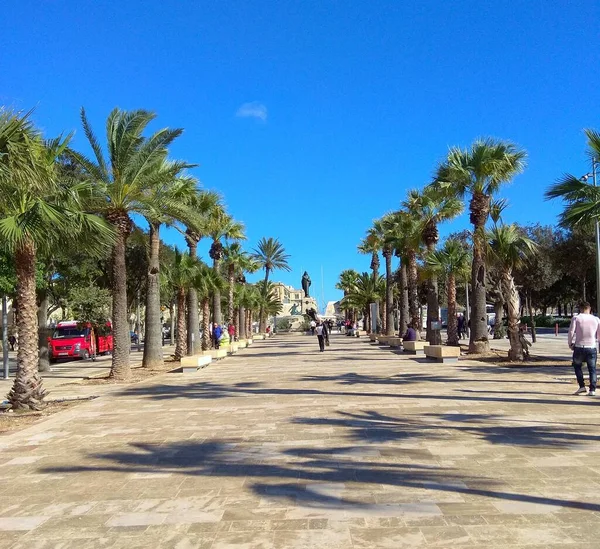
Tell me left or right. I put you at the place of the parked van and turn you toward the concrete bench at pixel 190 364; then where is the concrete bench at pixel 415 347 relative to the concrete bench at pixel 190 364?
left

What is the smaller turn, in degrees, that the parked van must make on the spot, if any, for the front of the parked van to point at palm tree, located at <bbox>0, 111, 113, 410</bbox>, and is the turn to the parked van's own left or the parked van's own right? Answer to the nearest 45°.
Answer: approximately 45° to the parked van's own left

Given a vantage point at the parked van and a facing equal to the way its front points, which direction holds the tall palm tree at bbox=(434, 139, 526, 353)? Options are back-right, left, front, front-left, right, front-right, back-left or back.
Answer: left

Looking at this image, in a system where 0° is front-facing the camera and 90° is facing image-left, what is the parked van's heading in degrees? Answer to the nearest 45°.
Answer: approximately 45°

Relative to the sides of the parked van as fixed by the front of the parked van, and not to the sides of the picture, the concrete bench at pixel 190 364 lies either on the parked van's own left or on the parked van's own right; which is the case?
on the parked van's own left

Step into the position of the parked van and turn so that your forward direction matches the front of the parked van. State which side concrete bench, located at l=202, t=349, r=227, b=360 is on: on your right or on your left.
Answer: on your left

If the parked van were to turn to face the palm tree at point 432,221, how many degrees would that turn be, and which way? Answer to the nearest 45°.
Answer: approximately 90° to its left
